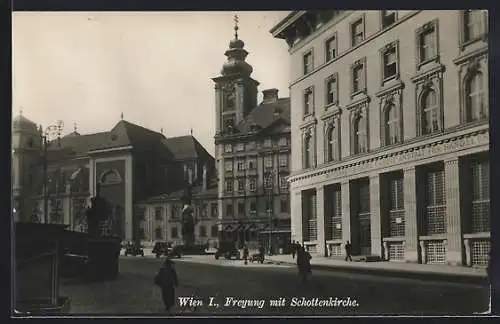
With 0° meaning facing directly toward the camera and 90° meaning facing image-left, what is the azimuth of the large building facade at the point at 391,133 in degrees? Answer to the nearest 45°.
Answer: approximately 45°

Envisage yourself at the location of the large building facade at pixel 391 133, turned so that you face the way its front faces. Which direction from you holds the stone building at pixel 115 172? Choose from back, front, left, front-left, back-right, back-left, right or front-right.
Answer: front-right

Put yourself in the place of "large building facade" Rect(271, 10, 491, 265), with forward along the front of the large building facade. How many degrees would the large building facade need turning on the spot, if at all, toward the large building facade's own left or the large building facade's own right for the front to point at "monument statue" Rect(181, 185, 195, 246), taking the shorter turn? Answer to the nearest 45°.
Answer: approximately 45° to the large building facade's own right
